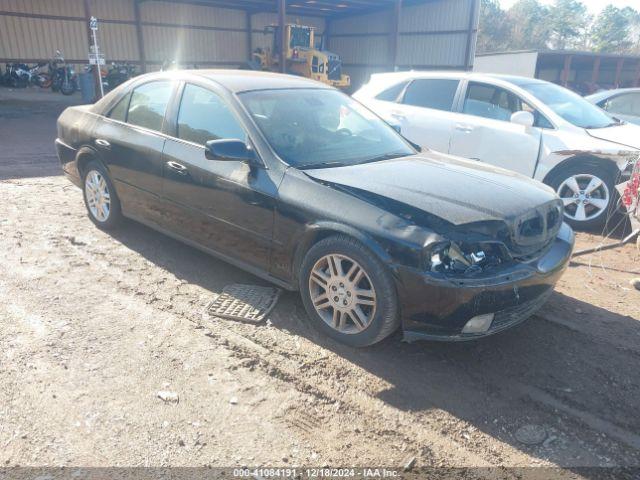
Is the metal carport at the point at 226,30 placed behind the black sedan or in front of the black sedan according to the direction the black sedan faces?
behind

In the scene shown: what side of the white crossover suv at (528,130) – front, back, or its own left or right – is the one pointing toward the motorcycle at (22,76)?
back

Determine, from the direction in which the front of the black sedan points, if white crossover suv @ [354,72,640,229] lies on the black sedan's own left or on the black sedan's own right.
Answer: on the black sedan's own left

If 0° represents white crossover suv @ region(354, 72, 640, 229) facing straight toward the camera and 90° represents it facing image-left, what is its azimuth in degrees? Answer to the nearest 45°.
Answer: approximately 315°

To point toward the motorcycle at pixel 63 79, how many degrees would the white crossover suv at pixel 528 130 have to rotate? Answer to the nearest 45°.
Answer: approximately 180°

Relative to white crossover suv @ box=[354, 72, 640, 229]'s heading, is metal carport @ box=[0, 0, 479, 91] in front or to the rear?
to the rear
